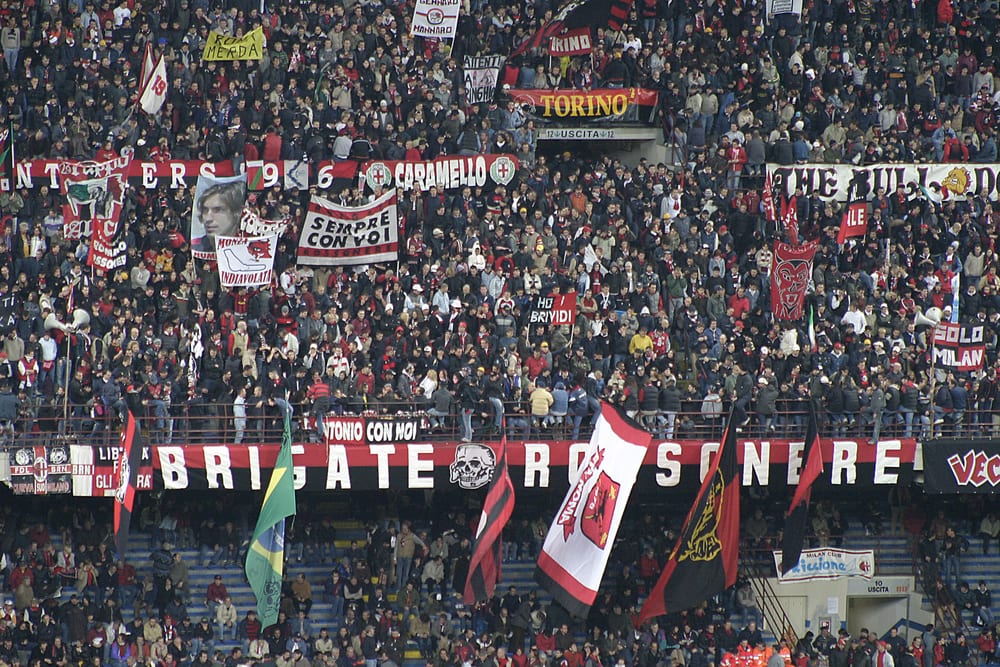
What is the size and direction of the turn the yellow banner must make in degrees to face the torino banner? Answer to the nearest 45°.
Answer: approximately 90° to its left

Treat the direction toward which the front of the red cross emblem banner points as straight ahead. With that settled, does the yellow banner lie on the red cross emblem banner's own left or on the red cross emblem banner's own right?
on the red cross emblem banner's own right

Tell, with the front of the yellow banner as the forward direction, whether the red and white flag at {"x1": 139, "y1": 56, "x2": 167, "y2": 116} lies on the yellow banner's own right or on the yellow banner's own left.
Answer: on the yellow banner's own right

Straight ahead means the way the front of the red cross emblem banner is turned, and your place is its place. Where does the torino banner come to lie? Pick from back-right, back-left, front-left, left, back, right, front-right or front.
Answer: back-left

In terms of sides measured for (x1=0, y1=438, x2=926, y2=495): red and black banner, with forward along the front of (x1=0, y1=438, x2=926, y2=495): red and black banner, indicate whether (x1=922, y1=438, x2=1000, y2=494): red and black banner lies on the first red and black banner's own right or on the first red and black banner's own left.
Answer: on the first red and black banner's own left

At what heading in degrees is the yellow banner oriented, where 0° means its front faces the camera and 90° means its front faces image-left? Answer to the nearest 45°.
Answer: approximately 0°

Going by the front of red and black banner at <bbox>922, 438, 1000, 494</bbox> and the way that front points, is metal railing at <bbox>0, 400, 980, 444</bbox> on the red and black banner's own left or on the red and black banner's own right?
on the red and black banner's own right

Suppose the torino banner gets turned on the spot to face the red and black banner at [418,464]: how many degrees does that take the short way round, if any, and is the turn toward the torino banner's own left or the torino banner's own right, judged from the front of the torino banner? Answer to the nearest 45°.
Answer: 0° — it already faces it

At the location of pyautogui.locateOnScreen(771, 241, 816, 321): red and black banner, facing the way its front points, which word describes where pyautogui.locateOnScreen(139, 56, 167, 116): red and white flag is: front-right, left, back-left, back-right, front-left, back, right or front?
right

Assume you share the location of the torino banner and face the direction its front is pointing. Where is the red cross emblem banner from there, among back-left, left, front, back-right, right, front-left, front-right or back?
front-right
